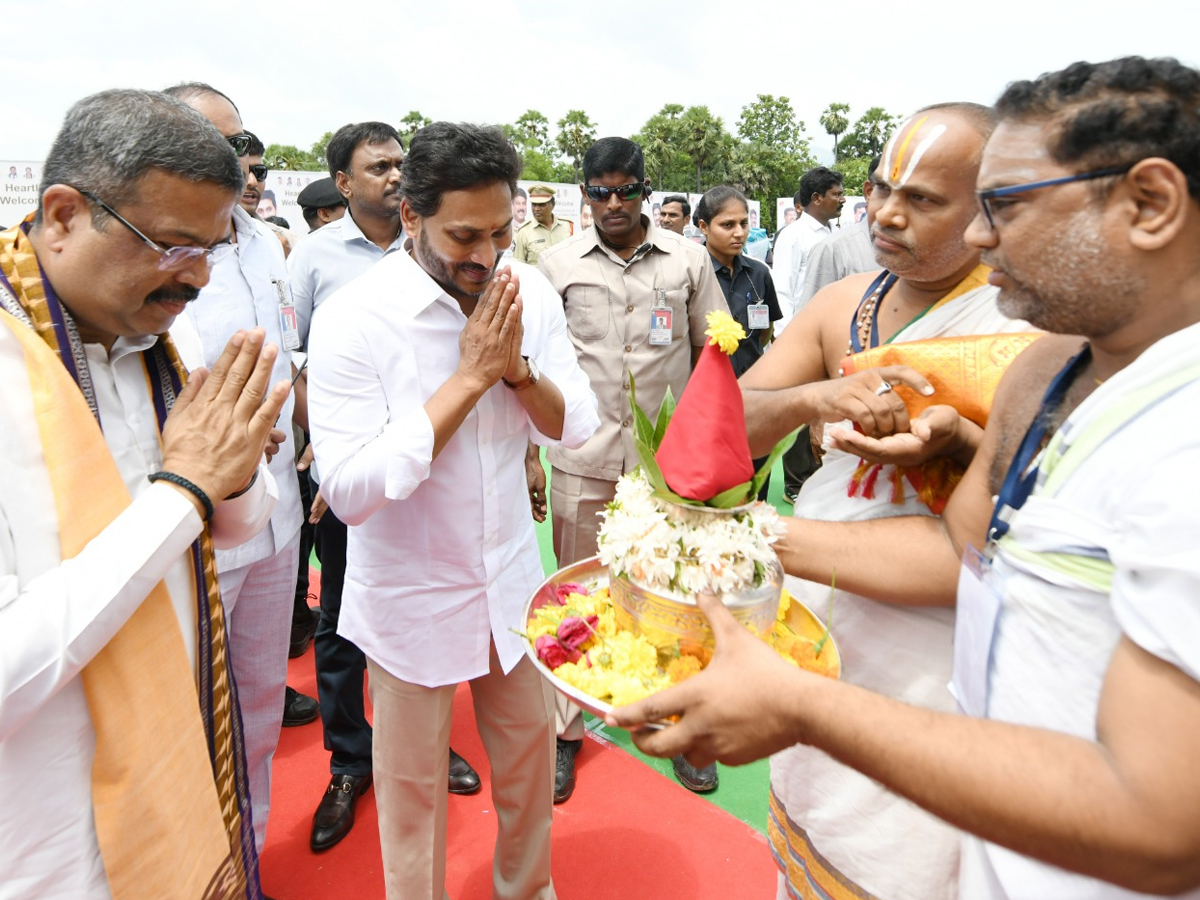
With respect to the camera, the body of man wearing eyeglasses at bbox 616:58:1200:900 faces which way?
to the viewer's left

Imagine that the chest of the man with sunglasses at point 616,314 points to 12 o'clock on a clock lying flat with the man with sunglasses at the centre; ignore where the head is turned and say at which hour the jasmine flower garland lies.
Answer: The jasmine flower garland is roughly at 12 o'clock from the man with sunglasses.

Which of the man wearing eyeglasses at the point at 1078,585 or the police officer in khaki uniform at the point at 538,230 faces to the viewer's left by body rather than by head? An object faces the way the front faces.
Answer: the man wearing eyeglasses

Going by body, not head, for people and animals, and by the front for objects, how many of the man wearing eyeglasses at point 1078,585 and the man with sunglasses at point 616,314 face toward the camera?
1

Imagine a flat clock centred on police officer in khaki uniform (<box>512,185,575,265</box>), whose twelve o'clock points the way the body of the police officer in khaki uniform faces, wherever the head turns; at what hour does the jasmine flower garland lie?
The jasmine flower garland is roughly at 12 o'clock from the police officer in khaki uniform.

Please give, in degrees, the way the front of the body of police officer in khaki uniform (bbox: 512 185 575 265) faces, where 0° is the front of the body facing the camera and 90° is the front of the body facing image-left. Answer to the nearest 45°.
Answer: approximately 0°

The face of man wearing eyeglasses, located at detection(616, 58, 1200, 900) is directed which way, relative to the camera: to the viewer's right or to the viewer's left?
to the viewer's left

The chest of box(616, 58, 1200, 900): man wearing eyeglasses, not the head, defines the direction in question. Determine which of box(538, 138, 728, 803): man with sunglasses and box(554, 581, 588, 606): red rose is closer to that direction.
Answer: the red rose

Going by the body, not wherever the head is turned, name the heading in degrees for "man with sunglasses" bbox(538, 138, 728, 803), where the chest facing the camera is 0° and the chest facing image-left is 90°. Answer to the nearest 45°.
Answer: approximately 0°

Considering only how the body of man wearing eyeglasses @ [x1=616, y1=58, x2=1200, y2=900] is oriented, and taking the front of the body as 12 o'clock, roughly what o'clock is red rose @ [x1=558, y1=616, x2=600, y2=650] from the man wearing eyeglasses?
The red rose is roughly at 12 o'clock from the man wearing eyeglasses.
